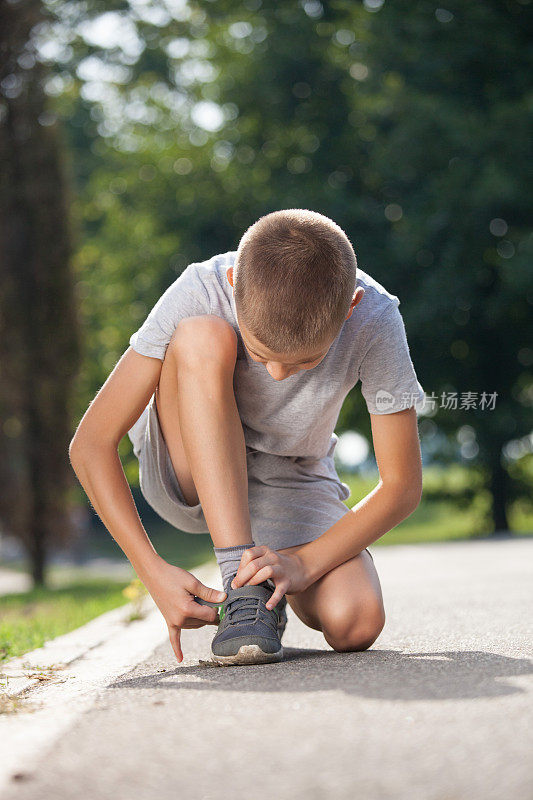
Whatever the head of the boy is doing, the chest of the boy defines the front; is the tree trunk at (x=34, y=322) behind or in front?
behind

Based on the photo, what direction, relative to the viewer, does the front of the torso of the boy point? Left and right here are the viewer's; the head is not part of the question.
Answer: facing the viewer

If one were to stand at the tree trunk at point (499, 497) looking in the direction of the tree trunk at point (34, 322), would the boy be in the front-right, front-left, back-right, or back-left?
front-left

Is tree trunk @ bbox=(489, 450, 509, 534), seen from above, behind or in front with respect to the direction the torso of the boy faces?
behind
